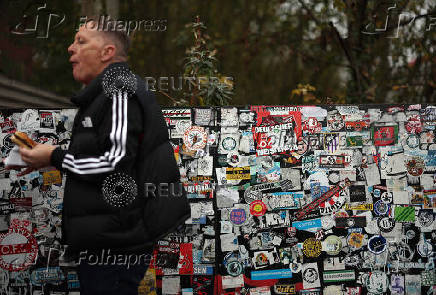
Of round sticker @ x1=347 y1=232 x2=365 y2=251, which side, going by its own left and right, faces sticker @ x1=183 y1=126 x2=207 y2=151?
right

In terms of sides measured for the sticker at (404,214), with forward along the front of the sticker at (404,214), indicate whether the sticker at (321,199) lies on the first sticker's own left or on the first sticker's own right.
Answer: on the first sticker's own right

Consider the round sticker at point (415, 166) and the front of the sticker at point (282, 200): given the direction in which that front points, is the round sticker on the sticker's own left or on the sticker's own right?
on the sticker's own left

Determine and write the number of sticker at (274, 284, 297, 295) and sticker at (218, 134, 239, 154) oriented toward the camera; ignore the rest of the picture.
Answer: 2

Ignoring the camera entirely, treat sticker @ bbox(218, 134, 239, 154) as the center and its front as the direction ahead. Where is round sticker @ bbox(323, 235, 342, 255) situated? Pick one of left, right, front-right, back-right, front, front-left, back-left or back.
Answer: left

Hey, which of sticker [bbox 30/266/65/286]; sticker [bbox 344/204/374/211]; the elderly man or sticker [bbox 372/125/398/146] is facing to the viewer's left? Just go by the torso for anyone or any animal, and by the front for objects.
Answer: the elderly man

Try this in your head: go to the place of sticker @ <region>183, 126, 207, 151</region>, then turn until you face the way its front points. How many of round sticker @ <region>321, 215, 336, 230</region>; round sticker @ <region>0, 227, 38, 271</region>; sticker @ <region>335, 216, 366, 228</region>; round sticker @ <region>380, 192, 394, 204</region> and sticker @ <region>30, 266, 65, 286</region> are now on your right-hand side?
2

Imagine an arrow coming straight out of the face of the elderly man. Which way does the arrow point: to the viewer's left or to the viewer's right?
to the viewer's left

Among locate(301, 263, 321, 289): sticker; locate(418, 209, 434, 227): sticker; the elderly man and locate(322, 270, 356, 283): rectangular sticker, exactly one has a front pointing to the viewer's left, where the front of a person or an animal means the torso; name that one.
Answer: the elderly man

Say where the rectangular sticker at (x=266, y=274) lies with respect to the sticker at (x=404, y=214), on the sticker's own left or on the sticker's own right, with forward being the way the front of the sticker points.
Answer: on the sticker's own right

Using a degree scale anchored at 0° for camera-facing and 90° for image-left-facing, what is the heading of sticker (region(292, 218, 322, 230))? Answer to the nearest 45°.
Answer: approximately 0°
